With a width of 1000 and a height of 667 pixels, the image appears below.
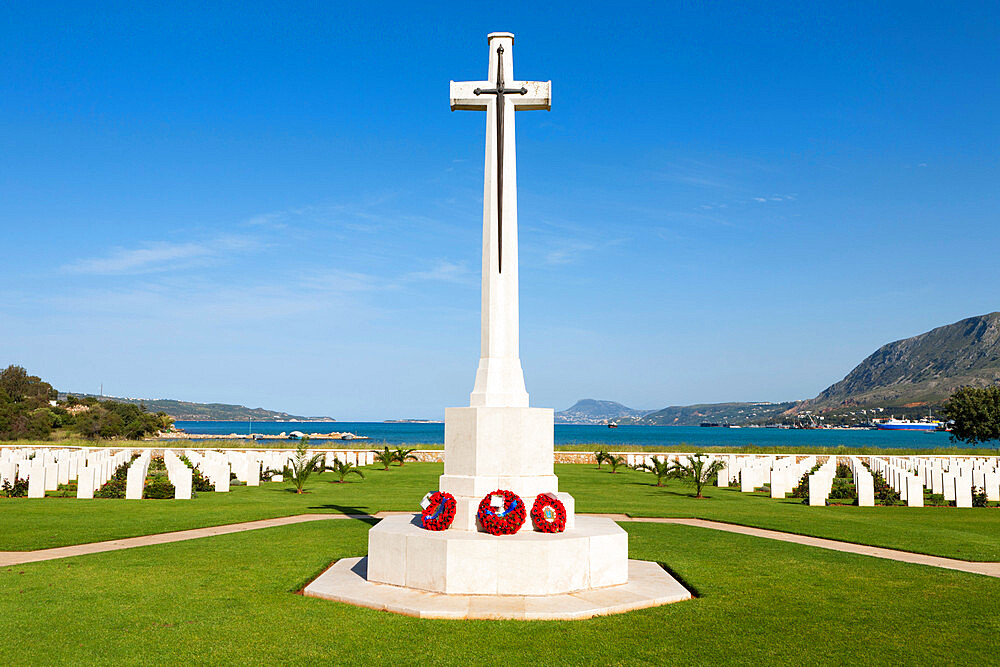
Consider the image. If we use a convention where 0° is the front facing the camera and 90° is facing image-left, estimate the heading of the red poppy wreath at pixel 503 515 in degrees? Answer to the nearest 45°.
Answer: approximately 0°

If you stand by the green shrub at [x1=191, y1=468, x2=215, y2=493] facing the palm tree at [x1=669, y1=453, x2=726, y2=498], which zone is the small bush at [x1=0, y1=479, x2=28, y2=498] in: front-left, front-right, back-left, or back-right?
back-right

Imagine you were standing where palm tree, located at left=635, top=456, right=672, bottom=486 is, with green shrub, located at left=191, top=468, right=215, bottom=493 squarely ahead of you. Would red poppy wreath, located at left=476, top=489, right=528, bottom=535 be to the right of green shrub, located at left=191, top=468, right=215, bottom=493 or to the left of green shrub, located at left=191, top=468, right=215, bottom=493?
left
